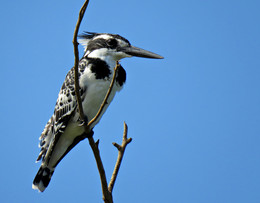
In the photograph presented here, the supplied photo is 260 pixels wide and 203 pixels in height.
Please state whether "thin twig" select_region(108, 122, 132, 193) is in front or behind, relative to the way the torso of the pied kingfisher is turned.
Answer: in front

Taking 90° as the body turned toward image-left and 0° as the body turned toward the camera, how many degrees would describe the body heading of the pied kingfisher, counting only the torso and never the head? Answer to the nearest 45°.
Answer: approximately 315°
